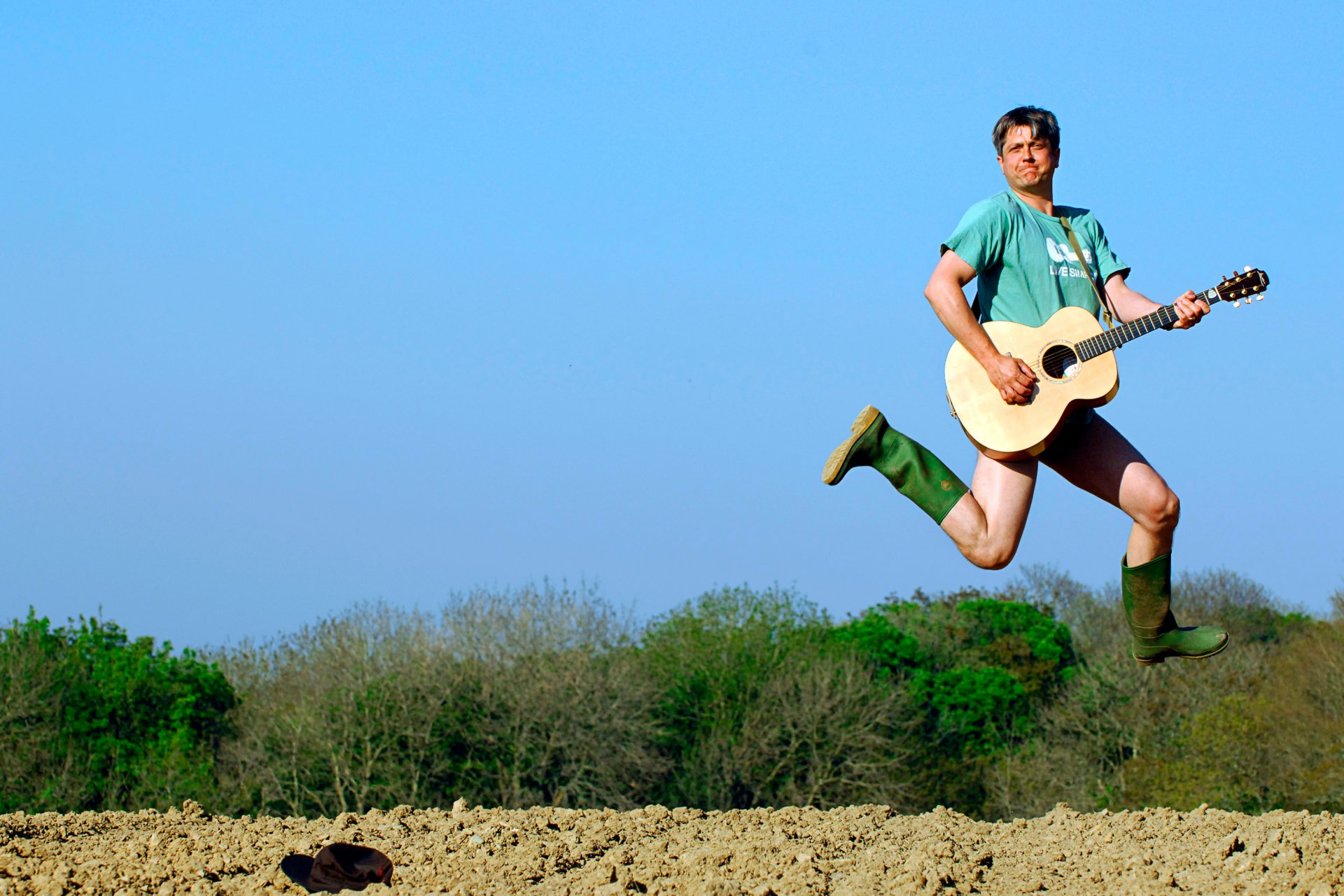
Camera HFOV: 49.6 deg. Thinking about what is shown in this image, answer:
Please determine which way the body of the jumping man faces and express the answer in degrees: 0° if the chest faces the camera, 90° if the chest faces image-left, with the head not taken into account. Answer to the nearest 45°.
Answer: approximately 315°

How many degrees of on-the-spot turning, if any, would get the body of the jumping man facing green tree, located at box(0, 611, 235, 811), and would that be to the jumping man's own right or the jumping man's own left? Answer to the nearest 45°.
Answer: approximately 180°
